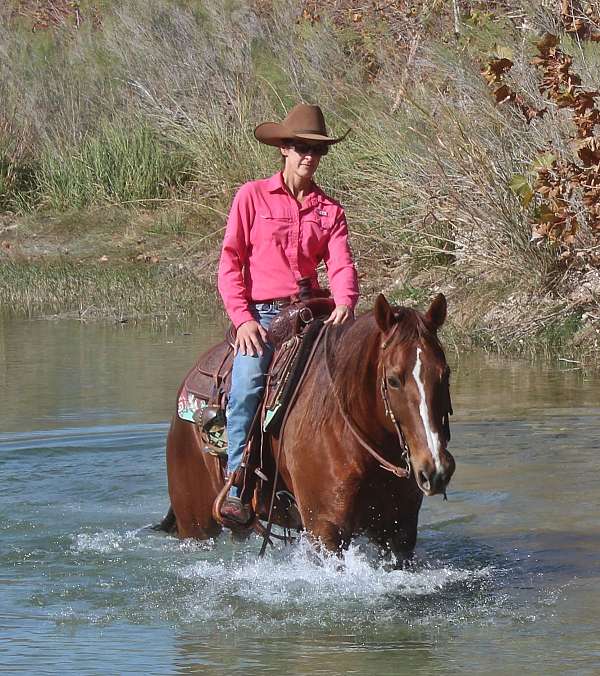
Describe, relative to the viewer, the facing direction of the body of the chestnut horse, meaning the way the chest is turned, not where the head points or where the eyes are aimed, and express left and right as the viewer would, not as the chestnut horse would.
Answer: facing the viewer and to the right of the viewer
